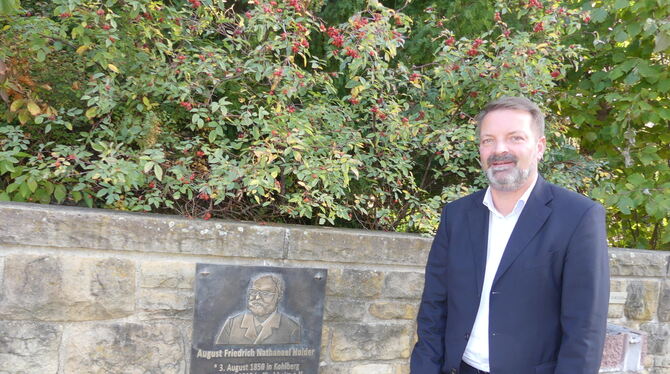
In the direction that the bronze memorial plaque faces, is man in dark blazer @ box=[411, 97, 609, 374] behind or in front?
in front

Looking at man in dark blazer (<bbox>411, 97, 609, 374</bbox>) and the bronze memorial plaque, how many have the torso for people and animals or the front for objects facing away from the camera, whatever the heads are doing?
0

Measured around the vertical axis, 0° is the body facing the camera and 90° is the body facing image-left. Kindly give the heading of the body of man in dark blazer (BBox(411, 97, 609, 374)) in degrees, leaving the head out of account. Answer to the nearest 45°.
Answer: approximately 45°

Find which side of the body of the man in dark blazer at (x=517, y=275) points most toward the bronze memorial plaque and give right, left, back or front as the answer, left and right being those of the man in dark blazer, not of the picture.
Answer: right

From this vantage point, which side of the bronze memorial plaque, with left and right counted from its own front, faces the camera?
front
